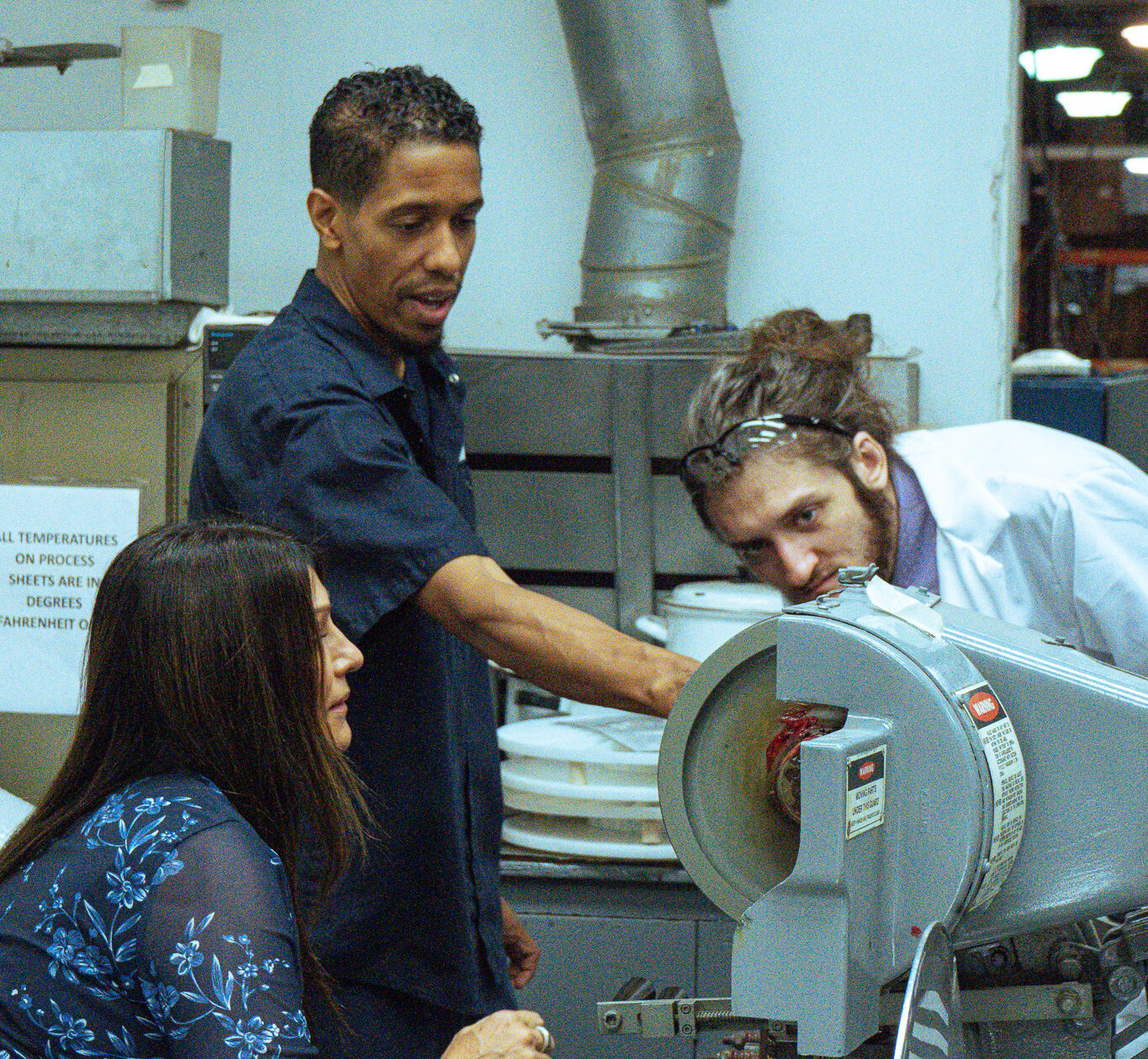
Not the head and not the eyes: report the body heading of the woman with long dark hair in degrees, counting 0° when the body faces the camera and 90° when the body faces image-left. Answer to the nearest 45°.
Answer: approximately 270°

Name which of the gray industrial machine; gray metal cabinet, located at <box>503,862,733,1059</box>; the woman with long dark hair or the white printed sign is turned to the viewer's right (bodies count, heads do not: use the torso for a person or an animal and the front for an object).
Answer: the woman with long dark hair

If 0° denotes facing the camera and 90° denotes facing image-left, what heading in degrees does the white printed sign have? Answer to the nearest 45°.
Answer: approximately 0°

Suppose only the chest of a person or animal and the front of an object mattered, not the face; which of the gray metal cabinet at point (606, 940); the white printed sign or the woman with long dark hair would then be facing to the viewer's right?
the woman with long dark hair

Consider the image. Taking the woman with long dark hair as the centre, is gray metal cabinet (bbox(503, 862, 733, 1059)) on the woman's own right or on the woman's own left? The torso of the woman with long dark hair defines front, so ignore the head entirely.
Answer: on the woman's own left

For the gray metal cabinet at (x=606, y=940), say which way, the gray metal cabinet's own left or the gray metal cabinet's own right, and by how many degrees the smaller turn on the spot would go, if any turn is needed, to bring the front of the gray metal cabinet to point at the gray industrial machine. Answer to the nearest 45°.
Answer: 0° — it already faces it

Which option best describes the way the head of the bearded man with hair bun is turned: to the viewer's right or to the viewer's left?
to the viewer's left

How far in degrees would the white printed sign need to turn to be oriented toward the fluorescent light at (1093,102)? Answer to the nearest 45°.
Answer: approximately 135° to its left

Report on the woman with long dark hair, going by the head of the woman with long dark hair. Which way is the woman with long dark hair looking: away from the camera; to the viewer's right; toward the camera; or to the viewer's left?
to the viewer's right
